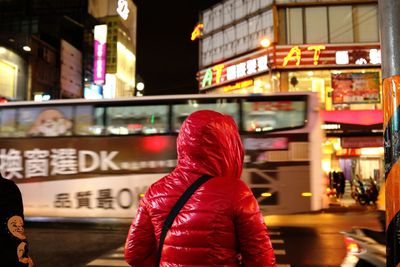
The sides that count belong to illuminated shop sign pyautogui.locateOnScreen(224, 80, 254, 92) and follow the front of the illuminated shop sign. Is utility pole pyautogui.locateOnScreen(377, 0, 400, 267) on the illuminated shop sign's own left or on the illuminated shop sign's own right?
on the illuminated shop sign's own left

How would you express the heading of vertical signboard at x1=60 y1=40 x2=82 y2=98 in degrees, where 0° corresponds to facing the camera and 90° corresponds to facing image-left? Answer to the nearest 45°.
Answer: approximately 315°

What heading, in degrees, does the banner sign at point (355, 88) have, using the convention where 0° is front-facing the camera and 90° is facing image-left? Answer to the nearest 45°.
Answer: approximately 0°

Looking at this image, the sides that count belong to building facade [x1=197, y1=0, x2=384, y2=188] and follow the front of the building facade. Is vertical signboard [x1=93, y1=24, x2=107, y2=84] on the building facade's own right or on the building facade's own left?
on the building facade's own right

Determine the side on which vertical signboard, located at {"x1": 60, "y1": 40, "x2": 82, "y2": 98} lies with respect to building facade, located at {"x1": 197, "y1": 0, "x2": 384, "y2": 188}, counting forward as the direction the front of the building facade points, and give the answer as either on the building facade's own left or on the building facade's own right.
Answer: on the building facade's own right
